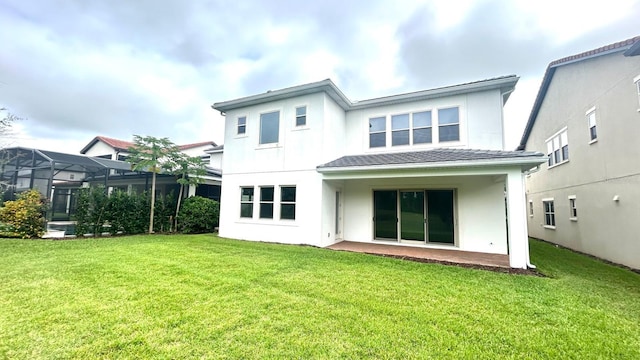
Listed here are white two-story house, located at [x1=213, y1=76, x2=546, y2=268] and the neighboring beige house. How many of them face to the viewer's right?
0

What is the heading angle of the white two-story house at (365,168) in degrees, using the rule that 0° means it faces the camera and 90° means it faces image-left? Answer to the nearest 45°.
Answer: approximately 180°

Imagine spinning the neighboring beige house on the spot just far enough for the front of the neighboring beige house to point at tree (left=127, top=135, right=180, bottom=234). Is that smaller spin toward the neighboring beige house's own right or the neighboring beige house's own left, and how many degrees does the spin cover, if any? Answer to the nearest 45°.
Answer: approximately 90° to the neighboring beige house's own left

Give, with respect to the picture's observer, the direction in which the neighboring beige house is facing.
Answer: facing away from the viewer and to the left of the viewer

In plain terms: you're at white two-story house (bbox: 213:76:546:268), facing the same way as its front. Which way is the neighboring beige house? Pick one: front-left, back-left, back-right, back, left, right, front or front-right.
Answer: right

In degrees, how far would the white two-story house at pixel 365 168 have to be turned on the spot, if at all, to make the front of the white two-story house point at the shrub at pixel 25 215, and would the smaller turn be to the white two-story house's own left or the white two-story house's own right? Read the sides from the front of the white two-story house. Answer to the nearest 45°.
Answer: approximately 90° to the white two-story house's own left

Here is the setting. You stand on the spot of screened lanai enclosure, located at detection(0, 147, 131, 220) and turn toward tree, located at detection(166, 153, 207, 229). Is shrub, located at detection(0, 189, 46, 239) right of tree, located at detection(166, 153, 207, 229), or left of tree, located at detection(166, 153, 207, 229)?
right

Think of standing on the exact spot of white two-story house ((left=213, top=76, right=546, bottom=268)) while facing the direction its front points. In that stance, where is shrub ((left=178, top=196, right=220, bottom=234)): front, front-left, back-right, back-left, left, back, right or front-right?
left

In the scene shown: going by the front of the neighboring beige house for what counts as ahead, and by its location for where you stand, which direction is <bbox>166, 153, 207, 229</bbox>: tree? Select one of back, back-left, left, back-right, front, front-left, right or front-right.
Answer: left

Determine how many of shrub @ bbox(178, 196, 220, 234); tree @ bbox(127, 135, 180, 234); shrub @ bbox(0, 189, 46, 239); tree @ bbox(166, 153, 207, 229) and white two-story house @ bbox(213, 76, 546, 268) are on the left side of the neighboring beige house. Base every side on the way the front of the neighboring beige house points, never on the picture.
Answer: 5

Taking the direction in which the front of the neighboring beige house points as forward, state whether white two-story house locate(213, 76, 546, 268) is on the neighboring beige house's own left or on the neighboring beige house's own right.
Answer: on the neighboring beige house's own left

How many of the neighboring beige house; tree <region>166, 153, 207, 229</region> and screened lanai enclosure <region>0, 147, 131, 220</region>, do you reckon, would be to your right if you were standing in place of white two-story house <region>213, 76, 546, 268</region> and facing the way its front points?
1

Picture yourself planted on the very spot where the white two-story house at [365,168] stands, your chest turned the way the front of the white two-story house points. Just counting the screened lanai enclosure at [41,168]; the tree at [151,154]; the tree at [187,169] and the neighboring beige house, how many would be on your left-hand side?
3

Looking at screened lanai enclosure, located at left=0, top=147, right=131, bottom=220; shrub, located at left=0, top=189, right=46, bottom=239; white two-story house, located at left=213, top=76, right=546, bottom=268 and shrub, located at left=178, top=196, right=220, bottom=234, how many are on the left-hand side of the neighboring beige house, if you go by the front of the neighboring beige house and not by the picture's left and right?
4
